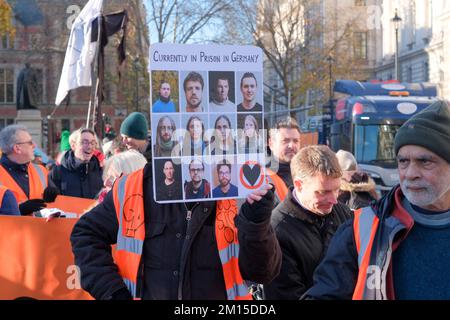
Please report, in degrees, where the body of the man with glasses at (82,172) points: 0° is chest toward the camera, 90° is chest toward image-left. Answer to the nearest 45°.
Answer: approximately 315°

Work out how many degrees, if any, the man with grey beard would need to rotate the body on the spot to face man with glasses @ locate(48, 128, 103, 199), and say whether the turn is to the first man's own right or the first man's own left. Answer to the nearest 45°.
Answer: approximately 135° to the first man's own right

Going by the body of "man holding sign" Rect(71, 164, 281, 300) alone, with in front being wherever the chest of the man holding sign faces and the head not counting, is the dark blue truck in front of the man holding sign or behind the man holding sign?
behind

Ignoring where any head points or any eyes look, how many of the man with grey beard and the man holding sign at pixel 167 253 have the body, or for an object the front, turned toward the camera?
2

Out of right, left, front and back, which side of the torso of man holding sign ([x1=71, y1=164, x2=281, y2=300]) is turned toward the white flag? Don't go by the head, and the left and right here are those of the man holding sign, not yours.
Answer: back

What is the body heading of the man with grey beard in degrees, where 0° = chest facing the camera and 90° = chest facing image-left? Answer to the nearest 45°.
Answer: approximately 0°

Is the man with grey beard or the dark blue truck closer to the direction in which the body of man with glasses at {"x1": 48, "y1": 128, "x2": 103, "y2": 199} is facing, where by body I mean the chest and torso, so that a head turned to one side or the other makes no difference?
the man with grey beard

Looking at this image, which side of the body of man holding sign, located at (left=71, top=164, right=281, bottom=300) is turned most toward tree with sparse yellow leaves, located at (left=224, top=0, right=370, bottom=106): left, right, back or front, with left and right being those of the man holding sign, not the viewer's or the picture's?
back

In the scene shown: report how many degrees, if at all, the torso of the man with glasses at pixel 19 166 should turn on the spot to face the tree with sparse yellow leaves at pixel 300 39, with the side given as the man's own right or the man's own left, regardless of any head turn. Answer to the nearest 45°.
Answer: approximately 90° to the man's own left

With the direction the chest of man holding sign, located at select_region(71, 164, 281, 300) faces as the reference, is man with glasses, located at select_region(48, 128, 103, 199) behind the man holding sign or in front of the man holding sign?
behind

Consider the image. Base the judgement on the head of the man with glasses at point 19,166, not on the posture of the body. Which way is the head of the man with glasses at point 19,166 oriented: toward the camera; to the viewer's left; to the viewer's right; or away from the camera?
to the viewer's right

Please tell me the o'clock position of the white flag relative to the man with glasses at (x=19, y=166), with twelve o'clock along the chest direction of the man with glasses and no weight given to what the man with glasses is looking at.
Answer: The white flag is roughly at 8 o'clock from the man with glasses.
